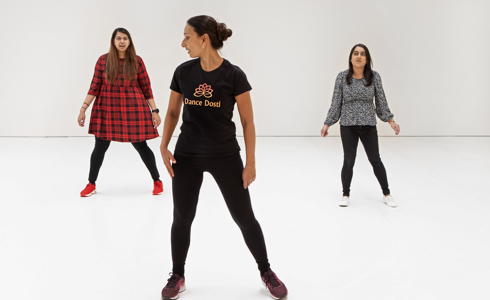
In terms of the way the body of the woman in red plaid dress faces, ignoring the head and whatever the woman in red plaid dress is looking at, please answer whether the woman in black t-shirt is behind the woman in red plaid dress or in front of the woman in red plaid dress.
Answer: in front

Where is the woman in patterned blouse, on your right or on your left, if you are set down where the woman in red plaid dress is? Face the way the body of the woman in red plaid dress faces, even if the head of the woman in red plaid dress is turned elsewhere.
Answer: on your left

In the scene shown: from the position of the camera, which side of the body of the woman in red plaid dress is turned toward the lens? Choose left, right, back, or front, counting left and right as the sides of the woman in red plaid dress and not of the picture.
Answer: front

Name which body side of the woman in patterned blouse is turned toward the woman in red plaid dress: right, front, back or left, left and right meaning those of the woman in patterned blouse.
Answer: right

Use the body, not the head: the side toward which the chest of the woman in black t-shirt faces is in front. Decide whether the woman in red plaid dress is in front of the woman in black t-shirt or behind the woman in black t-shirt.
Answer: behind

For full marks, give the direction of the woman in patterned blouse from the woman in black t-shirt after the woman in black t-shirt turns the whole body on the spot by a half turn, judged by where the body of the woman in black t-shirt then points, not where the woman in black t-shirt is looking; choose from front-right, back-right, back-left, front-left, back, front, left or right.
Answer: front-right

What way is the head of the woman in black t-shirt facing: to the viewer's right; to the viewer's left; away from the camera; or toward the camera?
to the viewer's left

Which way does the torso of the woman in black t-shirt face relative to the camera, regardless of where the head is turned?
toward the camera
